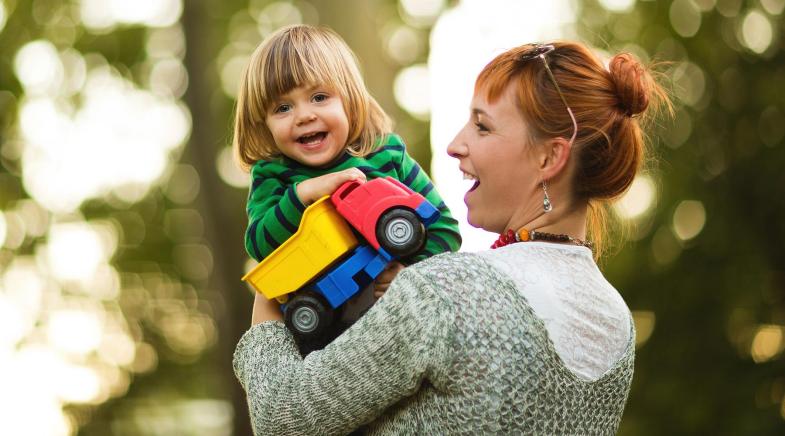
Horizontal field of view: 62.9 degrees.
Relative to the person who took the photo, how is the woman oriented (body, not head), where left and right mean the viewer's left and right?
facing away from the viewer and to the left of the viewer

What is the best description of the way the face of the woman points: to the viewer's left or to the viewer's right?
to the viewer's left

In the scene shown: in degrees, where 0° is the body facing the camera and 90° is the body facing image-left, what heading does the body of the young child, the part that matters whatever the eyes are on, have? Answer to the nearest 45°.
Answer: approximately 0°
